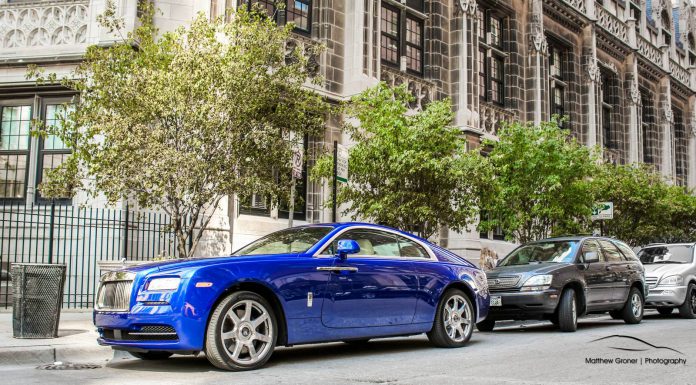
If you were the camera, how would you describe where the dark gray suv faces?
facing the viewer and to the left of the viewer

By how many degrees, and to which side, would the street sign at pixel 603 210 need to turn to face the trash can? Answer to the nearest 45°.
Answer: approximately 45° to its right

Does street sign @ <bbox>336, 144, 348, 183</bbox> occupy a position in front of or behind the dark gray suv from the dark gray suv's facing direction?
in front

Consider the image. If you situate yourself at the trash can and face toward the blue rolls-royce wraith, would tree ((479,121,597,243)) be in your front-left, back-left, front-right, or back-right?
front-left

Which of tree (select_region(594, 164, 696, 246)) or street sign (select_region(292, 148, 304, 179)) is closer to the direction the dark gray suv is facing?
the street sign

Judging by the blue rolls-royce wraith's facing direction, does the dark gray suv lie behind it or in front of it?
behind

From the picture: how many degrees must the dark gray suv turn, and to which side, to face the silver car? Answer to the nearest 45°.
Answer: approximately 180°

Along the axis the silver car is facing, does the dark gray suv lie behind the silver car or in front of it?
in front

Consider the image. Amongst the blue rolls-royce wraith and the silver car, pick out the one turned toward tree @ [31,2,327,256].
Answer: the silver car

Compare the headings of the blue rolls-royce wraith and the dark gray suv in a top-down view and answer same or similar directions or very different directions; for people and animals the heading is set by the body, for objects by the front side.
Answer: same or similar directions

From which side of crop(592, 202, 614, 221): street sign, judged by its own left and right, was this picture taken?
front

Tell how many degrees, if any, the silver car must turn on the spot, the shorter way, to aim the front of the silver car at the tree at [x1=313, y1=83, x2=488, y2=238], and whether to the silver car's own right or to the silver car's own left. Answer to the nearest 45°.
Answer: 0° — it already faces it

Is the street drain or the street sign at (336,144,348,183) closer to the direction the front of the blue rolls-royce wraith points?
the street drain

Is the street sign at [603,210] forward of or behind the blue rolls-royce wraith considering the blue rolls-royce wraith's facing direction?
behind

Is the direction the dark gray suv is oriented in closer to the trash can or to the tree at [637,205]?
the trash can
